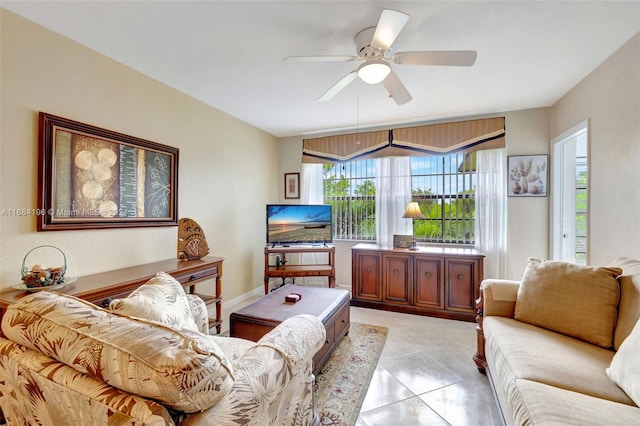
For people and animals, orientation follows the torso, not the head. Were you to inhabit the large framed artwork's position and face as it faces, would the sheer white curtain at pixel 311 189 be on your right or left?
on your left

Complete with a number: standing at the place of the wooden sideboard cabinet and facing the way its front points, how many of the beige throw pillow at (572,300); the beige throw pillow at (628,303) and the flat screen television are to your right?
1

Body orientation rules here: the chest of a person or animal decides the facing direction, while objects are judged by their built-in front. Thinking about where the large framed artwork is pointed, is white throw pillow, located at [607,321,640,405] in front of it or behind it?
in front

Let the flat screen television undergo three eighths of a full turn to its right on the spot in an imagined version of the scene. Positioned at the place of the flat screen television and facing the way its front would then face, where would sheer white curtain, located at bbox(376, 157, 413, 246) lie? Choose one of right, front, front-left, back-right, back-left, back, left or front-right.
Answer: back-right

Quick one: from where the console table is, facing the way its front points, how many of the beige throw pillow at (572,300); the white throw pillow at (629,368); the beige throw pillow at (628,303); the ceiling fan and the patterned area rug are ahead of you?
5

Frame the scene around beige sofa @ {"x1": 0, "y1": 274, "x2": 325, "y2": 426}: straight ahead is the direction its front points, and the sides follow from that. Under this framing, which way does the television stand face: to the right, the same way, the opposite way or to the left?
the opposite way

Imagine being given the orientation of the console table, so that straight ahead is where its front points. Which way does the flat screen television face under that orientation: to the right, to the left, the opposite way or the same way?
to the right

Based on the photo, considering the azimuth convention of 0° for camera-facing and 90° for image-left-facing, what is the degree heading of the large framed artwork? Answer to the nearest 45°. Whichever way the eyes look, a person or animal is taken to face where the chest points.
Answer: approximately 315°

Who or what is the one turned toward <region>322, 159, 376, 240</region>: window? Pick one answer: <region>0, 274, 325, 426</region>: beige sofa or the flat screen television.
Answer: the beige sofa

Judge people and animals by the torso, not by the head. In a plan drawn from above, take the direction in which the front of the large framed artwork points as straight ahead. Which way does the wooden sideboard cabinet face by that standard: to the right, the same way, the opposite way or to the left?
to the right

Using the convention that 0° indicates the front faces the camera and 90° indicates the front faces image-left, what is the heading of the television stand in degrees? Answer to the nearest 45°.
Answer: approximately 0°

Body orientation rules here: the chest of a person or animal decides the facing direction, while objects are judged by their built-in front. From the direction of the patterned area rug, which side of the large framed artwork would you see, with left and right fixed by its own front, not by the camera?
front

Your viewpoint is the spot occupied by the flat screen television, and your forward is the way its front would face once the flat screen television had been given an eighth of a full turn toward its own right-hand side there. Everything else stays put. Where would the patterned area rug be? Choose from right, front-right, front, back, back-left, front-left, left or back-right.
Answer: front-left
